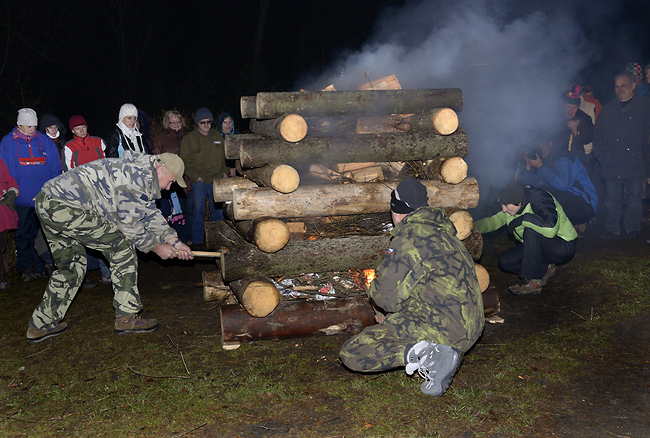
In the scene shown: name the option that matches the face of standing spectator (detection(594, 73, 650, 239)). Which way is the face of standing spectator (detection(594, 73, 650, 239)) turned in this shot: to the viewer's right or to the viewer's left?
to the viewer's left

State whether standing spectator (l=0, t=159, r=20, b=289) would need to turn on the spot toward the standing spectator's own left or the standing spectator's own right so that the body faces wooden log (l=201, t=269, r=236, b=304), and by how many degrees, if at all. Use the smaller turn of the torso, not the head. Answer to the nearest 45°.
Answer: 0° — they already face it

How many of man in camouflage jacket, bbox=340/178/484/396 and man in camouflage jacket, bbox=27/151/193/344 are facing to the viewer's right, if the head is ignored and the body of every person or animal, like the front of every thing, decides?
1

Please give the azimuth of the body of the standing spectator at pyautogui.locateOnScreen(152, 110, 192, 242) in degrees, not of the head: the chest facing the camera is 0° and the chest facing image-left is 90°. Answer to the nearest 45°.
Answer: approximately 315°

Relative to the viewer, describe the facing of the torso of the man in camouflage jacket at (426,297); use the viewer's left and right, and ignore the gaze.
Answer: facing away from the viewer and to the left of the viewer

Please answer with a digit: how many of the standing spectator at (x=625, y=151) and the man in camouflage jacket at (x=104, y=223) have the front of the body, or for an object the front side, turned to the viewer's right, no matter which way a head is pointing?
1

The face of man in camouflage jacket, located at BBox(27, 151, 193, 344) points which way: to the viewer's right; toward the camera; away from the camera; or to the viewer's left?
to the viewer's right

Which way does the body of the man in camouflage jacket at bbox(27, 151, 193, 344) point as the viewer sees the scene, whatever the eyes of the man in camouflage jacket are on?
to the viewer's right

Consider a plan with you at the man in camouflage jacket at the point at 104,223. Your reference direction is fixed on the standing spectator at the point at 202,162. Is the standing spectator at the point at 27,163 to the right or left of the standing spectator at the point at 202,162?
left
